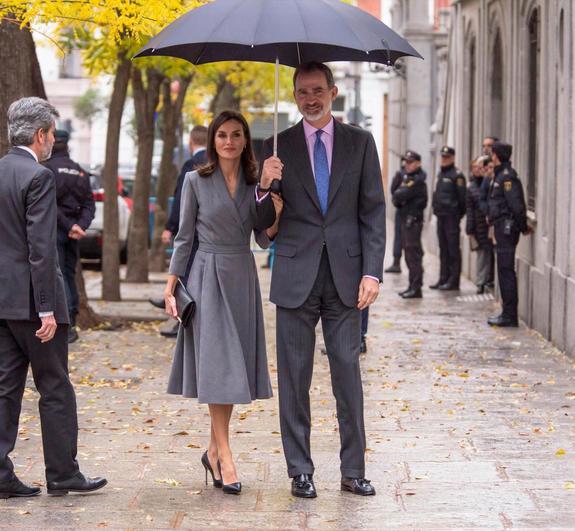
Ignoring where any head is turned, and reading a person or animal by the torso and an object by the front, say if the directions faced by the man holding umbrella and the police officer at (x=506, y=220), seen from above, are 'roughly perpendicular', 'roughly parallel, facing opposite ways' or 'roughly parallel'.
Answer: roughly perpendicular

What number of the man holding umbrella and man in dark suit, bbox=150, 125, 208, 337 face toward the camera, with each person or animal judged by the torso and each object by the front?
1

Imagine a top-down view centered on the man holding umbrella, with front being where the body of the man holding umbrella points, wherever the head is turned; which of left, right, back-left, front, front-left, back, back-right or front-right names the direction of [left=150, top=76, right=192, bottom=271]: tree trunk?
back

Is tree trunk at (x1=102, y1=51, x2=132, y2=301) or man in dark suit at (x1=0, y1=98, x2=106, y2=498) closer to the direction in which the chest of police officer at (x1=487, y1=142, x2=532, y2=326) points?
the tree trunk

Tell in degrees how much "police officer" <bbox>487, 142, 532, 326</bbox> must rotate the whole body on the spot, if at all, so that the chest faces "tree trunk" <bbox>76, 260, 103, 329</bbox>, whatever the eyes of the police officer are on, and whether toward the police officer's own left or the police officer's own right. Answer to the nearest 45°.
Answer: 0° — they already face it

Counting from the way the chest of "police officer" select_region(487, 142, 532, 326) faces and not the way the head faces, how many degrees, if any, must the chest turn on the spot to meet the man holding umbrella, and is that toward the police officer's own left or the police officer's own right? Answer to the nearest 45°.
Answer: approximately 90° to the police officer's own left

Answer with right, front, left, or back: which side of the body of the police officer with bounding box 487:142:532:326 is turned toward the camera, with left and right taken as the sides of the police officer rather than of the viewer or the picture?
left

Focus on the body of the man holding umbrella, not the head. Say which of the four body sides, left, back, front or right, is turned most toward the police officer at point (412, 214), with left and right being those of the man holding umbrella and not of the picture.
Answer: back

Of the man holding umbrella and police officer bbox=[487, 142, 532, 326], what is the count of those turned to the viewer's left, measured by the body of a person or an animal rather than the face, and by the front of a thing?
1

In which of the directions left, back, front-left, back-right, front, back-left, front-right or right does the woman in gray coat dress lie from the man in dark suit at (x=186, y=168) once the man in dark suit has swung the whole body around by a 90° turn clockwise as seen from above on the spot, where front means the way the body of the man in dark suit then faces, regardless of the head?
back-right
